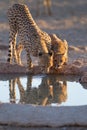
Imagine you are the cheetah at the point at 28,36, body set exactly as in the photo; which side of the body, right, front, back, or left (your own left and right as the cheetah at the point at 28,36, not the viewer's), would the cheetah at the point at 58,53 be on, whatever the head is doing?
front

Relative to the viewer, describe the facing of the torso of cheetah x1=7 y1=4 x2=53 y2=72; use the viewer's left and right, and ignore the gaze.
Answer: facing the viewer and to the right of the viewer
